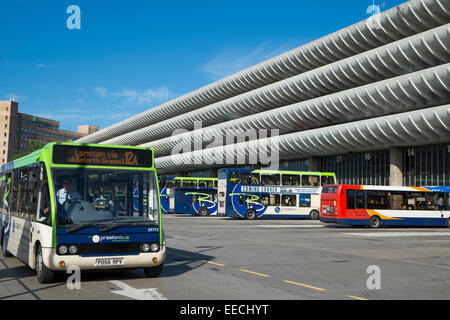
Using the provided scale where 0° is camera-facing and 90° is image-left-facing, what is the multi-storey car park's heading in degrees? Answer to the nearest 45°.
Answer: approximately 45°

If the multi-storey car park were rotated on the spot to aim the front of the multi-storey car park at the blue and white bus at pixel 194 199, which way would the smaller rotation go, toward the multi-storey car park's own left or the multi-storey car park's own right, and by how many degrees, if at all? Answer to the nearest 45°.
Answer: approximately 45° to the multi-storey car park's own right

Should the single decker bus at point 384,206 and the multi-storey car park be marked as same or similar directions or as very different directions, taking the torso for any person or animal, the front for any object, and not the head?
very different directions

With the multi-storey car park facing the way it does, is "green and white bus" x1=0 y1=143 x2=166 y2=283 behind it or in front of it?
in front

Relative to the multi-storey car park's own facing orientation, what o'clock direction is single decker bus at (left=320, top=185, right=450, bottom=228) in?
The single decker bus is roughly at 11 o'clock from the multi-storey car park.
